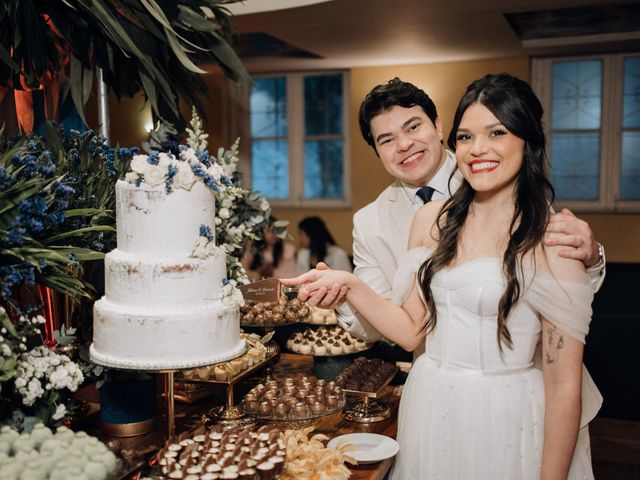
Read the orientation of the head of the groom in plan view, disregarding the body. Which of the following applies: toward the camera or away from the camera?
toward the camera

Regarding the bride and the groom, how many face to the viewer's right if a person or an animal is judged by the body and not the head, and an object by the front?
0

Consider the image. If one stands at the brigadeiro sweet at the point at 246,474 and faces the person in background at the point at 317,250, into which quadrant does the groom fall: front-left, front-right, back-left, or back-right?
front-right

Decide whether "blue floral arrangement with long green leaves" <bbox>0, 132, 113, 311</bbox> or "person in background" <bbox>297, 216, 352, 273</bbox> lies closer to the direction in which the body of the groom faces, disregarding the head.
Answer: the blue floral arrangement with long green leaves

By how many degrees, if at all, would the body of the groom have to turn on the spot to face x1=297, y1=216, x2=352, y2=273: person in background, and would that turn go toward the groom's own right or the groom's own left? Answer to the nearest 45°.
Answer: approximately 180°

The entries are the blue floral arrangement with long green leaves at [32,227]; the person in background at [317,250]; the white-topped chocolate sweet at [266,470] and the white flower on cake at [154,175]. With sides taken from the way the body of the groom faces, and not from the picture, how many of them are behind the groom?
1

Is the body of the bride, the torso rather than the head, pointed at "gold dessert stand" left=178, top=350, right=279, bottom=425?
no

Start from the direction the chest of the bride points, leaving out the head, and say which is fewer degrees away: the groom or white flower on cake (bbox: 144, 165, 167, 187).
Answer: the white flower on cake

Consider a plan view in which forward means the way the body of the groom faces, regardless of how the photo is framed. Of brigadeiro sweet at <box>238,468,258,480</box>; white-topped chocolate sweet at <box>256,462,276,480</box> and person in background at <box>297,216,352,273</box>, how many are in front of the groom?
2

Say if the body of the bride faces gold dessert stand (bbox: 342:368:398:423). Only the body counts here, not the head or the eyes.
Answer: no

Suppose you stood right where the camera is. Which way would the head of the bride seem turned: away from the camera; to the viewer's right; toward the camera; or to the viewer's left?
toward the camera

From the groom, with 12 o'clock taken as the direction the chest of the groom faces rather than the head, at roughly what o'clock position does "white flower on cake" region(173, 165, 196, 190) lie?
The white flower on cake is roughly at 1 o'clock from the groom.

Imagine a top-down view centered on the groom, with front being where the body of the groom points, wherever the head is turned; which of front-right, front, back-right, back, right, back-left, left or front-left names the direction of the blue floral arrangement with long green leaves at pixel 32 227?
front-right

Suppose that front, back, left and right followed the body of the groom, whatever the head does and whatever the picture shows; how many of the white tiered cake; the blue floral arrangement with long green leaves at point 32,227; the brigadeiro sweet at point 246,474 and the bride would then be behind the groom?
0

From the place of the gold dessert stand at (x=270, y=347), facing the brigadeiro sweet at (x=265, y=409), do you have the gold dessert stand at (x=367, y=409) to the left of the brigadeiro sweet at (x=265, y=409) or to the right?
left

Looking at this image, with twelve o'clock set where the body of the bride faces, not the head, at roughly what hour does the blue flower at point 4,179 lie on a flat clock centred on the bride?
The blue flower is roughly at 1 o'clock from the bride.

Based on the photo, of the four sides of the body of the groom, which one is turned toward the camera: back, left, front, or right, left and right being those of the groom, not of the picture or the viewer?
front
